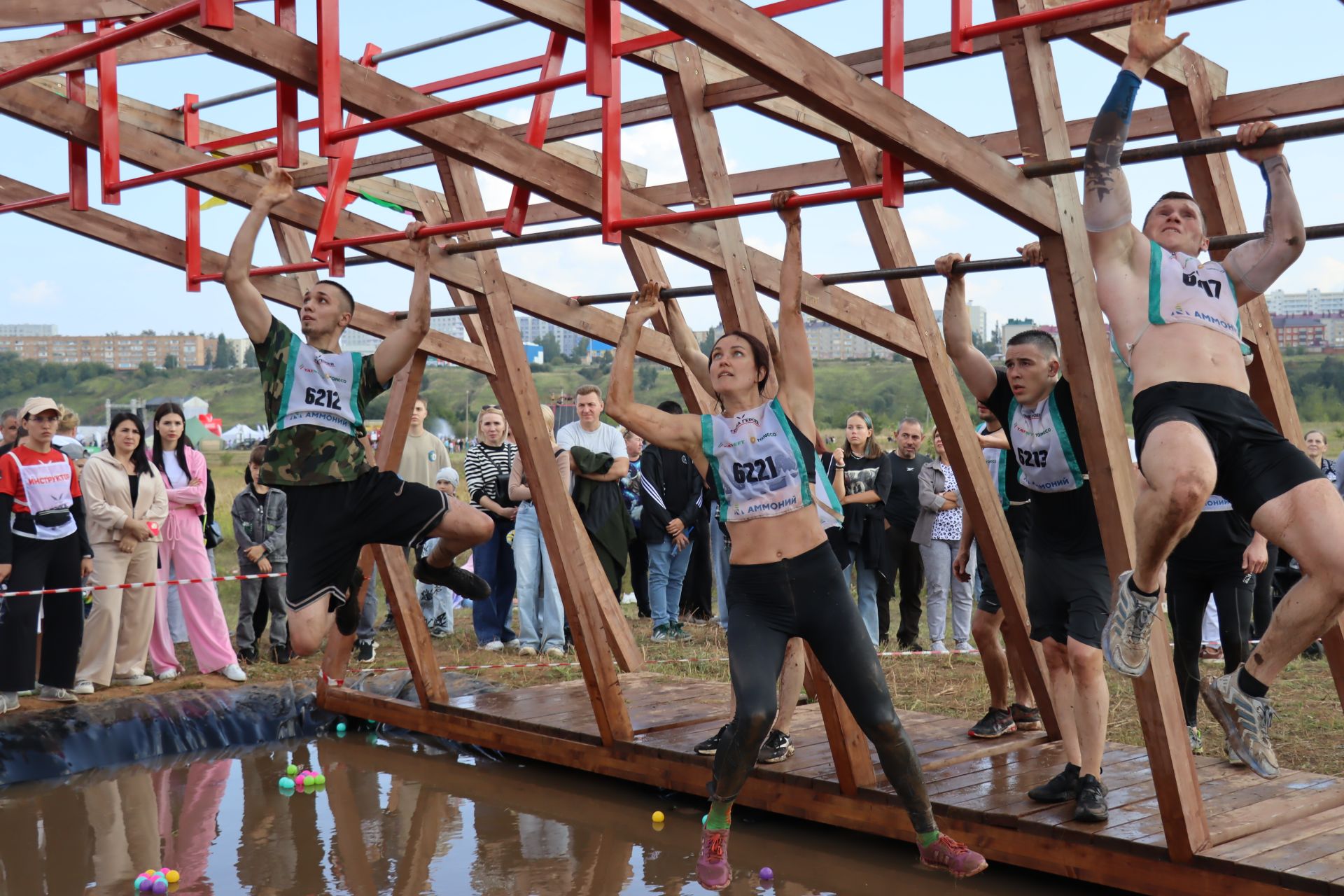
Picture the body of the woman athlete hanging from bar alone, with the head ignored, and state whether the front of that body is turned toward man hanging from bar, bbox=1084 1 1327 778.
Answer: no

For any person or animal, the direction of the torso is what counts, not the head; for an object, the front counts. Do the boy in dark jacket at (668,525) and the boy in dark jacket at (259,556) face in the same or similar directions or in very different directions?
same or similar directions

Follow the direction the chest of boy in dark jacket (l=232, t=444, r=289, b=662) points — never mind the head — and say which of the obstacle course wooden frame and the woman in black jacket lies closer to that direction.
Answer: the obstacle course wooden frame

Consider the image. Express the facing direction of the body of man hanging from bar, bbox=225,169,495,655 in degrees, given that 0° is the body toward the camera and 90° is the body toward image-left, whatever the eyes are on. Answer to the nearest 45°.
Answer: approximately 0°

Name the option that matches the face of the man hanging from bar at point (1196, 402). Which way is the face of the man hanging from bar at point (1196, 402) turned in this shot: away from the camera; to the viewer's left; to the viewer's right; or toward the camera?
toward the camera

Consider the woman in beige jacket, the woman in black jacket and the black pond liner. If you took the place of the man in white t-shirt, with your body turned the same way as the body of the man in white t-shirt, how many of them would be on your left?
1

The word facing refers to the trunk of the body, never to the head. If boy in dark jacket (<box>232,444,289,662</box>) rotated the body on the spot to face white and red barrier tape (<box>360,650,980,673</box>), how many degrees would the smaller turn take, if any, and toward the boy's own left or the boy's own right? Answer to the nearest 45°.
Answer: approximately 45° to the boy's own left

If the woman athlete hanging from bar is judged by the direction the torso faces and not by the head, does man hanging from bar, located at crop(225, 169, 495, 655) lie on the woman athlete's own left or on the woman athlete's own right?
on the woman athlete's own right

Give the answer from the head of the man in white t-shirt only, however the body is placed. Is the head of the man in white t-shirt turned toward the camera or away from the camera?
toward the camera

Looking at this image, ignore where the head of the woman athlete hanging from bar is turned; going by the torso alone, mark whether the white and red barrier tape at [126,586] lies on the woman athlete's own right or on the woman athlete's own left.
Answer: on the woman athlete's own right

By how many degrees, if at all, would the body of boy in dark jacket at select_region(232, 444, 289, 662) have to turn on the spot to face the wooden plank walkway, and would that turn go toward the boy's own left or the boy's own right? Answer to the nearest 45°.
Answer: approximately 45° to the boy's own left

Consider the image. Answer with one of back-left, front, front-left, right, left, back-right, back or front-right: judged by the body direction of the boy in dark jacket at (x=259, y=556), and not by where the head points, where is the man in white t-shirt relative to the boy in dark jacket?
left

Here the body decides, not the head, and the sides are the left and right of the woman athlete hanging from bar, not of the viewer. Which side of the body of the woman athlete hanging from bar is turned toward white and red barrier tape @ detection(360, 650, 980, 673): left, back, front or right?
back

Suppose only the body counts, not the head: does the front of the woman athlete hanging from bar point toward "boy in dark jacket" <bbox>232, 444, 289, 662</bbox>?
no

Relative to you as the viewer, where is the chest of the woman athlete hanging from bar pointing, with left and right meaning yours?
facing the viewer

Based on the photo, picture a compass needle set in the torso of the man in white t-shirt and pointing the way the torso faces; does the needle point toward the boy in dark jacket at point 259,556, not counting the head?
no
